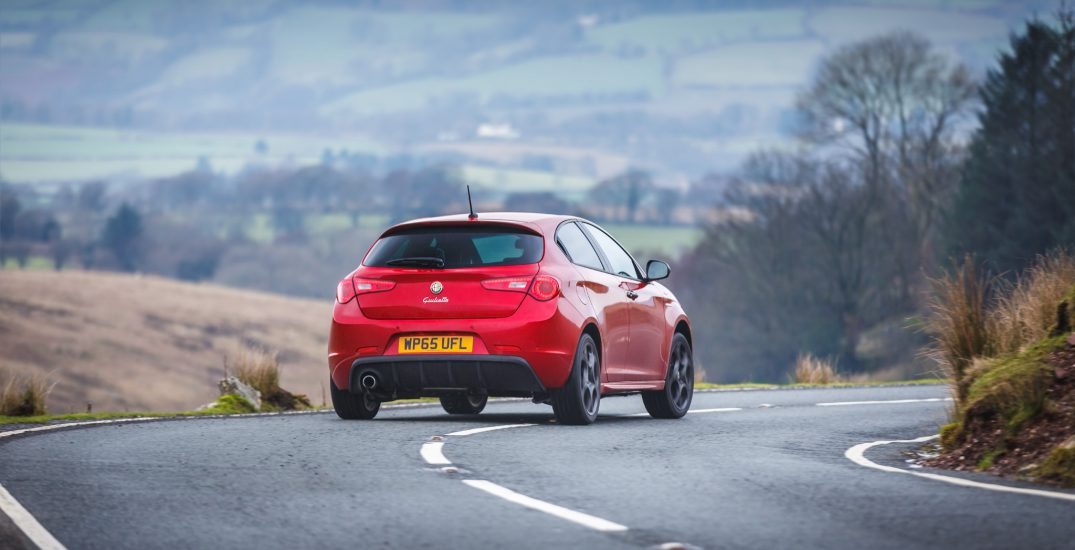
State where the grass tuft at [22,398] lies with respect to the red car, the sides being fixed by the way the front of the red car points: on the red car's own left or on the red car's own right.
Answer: on the red car's own left

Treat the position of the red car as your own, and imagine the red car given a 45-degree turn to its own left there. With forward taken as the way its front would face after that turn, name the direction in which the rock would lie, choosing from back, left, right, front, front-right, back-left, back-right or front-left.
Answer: front-left

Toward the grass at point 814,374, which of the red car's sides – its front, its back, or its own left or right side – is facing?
front

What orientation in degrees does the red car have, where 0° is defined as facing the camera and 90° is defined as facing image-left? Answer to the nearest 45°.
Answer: approximately 225°
